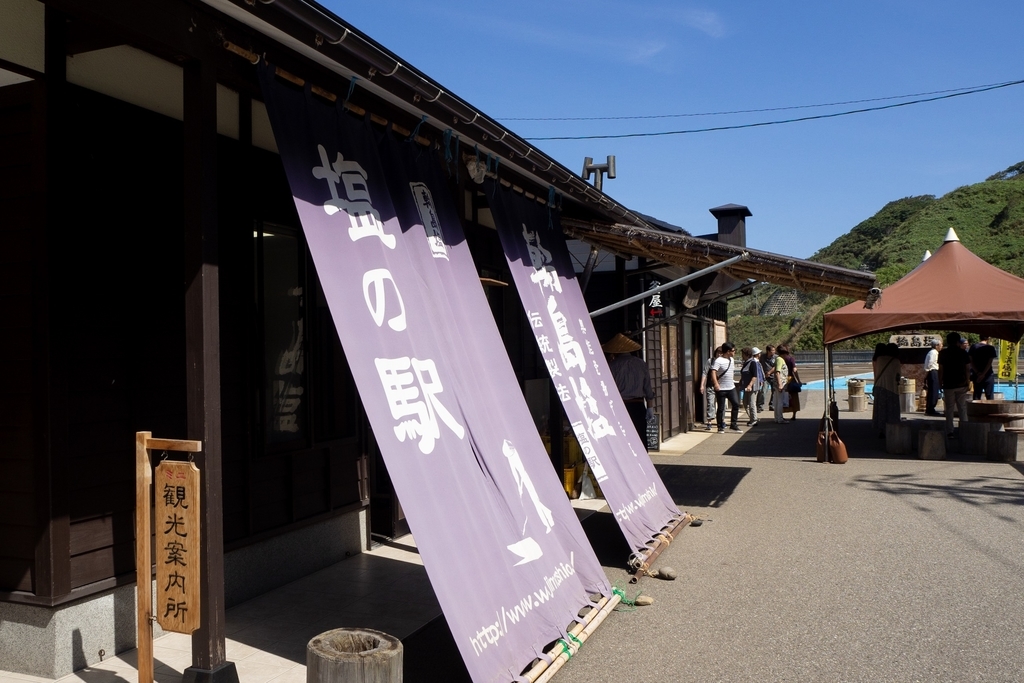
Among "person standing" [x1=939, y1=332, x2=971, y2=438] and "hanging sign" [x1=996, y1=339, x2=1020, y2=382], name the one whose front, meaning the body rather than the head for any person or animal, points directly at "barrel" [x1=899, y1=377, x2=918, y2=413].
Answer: the person standing

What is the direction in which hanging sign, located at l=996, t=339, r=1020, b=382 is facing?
toward the camera

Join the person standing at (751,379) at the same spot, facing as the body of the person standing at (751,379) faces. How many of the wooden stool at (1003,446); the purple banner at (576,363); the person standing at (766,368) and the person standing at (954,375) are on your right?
1

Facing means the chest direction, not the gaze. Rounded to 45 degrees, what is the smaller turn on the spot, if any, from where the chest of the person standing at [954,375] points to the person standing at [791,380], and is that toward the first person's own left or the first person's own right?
approximately 45° to the first person's own left

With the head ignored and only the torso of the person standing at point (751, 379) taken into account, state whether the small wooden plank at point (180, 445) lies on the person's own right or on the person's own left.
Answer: on the person's own left

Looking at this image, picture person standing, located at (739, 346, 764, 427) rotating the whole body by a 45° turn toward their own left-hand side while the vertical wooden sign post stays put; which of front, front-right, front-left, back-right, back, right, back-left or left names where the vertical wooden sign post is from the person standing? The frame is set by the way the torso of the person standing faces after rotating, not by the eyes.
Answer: front-left

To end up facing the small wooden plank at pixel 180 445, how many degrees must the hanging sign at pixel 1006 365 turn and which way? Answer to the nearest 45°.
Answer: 0° — it already faces it

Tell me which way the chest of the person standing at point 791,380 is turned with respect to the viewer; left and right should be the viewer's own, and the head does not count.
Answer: facing to the left of the viewer

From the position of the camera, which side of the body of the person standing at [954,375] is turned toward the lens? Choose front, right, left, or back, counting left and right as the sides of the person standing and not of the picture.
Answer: back

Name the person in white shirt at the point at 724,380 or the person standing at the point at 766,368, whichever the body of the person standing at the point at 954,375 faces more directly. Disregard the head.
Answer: the person standing
